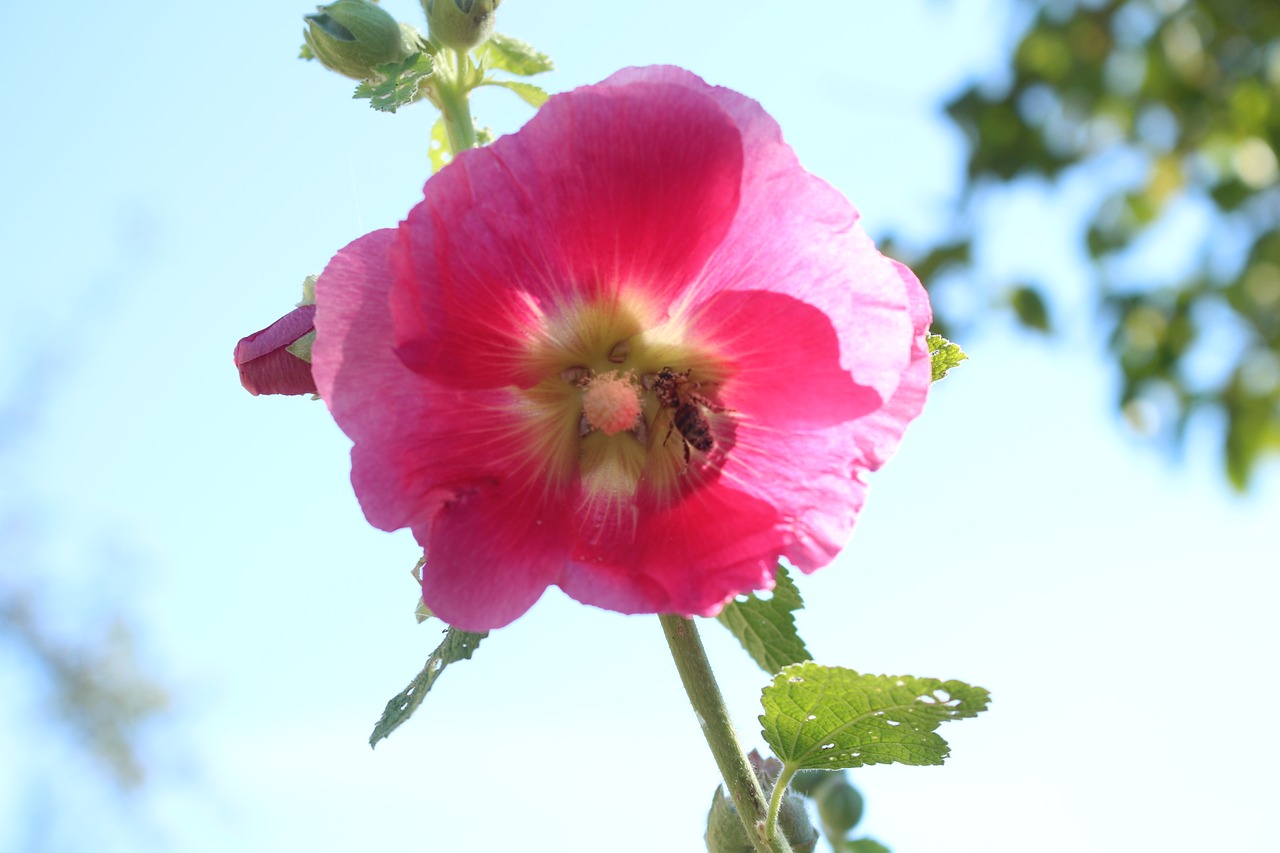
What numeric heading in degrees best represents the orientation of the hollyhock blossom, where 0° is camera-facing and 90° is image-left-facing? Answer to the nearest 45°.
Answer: approximately 0°
